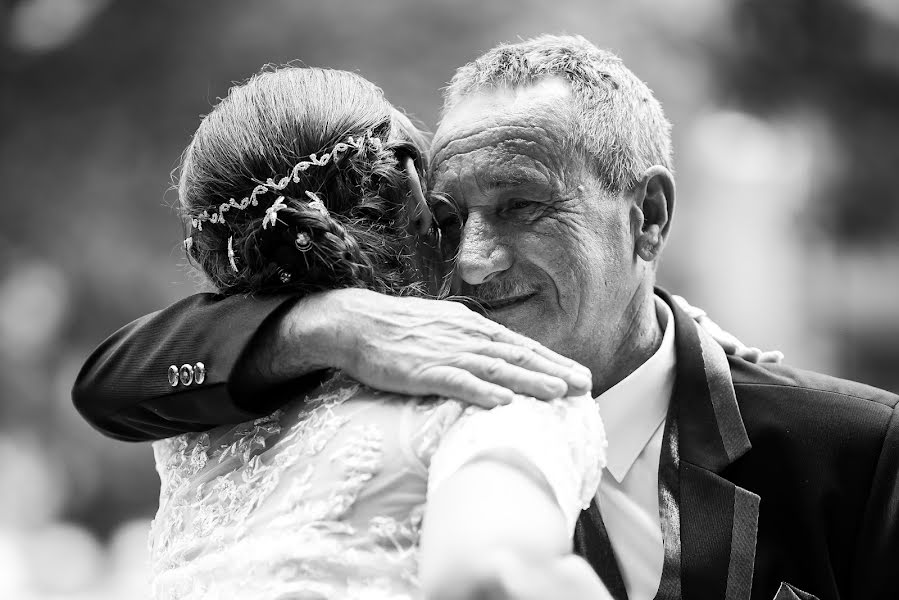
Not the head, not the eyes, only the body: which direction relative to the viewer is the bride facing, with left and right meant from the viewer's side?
facing away from the viewer and to the right of the viewer

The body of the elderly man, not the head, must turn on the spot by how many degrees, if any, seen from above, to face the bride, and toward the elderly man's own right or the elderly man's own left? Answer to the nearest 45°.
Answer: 0° — they already face them

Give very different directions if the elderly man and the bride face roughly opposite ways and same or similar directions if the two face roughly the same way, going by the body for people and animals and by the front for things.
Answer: very different directions

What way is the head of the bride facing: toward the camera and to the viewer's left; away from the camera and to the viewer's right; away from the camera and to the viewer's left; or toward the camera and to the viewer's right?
away from the camera and to the viewer's right

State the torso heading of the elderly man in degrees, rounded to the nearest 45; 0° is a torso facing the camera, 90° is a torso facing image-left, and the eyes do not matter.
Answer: approximately 45°

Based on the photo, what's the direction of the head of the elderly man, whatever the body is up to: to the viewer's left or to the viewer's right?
to the viewer's left

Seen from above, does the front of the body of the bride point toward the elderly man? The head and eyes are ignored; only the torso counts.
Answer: yes
